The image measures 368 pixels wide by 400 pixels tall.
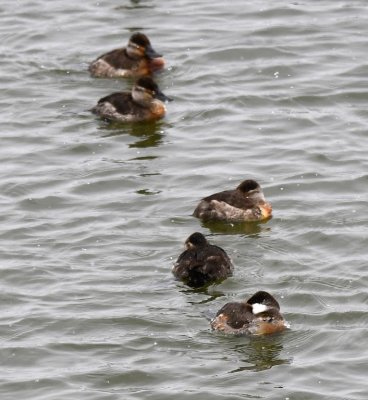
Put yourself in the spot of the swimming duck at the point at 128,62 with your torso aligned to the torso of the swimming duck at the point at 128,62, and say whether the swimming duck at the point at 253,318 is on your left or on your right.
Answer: on your right

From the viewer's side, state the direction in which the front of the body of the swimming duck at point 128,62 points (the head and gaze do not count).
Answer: to the viewer's right

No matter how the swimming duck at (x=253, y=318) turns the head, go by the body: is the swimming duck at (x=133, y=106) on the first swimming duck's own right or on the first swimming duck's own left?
on the first swimming duck's own left

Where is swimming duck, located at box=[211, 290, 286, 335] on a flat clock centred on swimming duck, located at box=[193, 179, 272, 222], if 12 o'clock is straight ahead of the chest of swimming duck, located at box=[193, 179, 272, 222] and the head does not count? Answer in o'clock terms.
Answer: swimming duck, located at box=[211, 290, 286, 335] is roughly at 3 o'clock from swimming duck, located at box=[193, 179, 272, 222].

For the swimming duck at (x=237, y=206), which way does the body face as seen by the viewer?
to the viewer's right

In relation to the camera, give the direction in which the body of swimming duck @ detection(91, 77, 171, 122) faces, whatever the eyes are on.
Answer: to the viewer's right

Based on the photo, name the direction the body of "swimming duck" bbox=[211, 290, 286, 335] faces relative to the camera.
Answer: to the viewer's right

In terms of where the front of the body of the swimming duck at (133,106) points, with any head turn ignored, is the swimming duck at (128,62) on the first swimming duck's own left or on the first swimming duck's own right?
on the first swimming duck's own left
